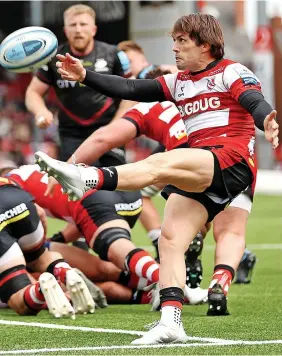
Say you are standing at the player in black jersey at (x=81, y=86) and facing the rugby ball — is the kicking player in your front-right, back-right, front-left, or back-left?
front-left

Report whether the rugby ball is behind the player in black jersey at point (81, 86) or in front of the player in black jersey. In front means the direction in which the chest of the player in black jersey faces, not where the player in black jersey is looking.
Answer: in front

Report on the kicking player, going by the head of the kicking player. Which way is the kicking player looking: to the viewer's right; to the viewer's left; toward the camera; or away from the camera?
to the viewer's left

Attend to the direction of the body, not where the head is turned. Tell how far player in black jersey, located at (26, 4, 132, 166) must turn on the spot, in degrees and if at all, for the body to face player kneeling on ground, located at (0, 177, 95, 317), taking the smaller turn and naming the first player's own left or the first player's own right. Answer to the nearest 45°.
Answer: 0° — they already face them

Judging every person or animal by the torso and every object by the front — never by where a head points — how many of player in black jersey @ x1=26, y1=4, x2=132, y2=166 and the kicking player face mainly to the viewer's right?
0

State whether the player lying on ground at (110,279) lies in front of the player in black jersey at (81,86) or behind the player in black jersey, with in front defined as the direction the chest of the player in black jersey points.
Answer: in front

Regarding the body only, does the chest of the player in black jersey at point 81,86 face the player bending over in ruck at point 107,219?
yes

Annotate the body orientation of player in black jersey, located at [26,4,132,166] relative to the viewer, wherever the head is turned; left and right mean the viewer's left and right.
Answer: facing the viewer

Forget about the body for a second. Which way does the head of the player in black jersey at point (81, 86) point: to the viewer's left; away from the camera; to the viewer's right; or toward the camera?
toward the camera

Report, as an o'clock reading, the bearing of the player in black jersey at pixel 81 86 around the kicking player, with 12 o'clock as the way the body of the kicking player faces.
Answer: The player in black jersey is roughly at 4 o'clock from the kicking player.

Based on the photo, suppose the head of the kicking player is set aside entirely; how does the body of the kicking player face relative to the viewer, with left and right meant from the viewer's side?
facing the viewer and to the left of the viewer
